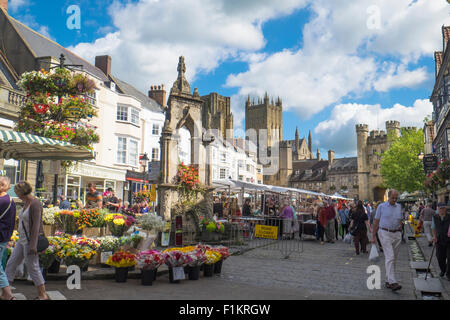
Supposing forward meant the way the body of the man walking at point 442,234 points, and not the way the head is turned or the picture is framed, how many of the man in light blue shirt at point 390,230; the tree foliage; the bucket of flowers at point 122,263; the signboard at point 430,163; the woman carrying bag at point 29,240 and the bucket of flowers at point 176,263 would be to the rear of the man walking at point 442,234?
2

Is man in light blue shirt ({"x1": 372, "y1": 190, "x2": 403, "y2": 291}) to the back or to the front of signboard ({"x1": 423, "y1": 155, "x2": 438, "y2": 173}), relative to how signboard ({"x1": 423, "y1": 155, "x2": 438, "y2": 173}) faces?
to the front

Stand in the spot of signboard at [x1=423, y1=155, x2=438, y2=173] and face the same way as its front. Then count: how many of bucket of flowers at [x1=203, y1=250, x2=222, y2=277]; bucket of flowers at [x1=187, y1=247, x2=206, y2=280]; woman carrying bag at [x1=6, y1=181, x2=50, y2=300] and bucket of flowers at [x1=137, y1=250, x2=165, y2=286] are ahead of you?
4

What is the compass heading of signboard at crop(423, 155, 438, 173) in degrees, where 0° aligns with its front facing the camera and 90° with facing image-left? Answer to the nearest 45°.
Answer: approximately 0°

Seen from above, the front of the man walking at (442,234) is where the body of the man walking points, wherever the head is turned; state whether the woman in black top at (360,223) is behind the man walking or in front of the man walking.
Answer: behind

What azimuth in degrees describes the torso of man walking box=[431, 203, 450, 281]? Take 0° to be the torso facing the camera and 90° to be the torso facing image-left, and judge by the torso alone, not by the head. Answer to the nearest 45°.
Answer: approximately 0°
